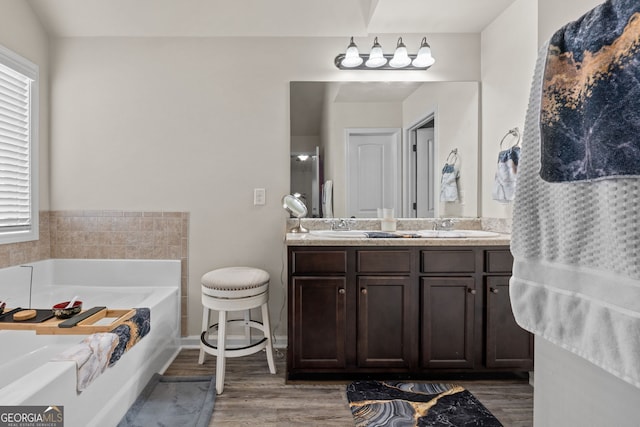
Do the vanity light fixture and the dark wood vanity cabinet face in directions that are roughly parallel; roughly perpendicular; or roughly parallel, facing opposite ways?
roughly parallel

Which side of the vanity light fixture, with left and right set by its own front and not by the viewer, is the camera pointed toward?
front

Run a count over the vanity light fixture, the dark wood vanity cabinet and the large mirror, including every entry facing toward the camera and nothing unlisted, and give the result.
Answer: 3

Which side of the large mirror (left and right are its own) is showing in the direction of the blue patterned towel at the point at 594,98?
front

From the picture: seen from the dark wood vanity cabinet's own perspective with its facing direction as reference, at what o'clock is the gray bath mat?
The gray bath mat is roughly at 2 o'clock from the dark wood vanity cabinet.

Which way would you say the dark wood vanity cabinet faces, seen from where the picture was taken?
facing the viewer

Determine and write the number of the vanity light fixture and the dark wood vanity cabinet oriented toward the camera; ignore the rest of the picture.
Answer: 2

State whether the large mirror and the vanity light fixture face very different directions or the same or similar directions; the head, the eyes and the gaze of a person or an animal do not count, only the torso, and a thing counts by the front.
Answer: same or similar directions

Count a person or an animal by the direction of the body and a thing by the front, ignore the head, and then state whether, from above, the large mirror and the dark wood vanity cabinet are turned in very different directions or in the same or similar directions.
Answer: same or similar directions

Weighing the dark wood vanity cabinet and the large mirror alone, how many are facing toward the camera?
2
